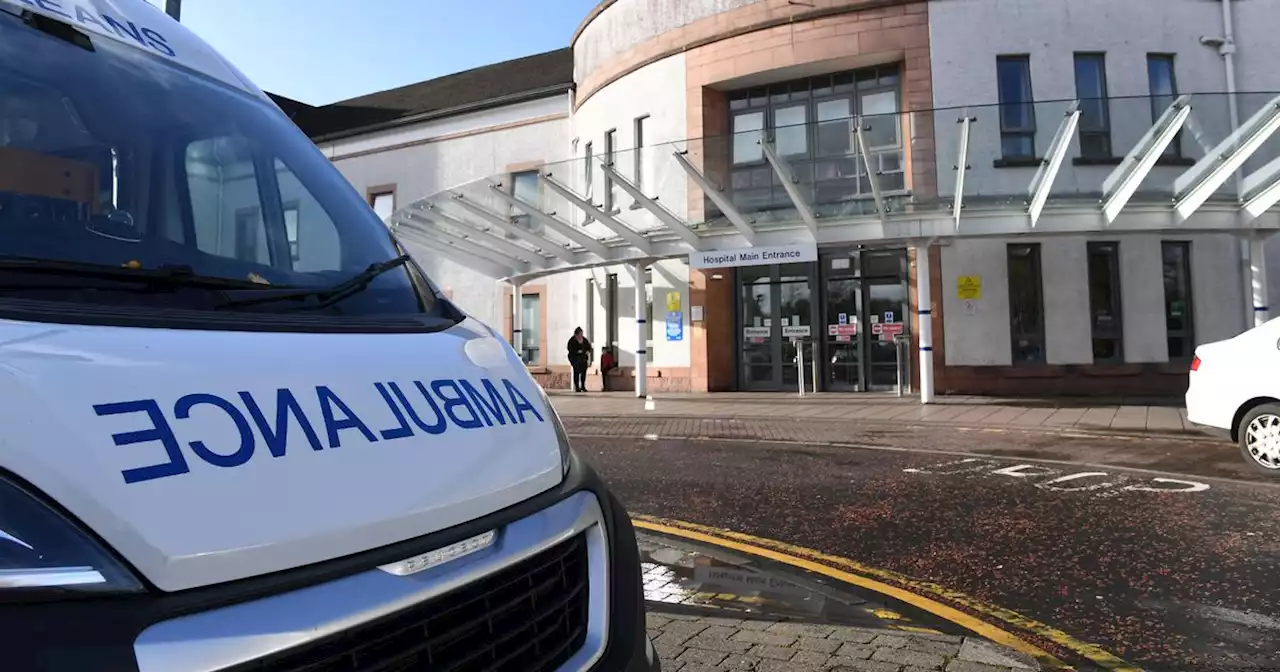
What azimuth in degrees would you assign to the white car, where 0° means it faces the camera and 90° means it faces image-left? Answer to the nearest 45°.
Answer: approximately 270°

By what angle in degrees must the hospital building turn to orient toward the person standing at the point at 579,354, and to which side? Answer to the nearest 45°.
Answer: approximately 90° to its right

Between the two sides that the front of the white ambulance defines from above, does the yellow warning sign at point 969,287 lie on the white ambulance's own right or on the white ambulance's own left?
on the white ambulance's own left

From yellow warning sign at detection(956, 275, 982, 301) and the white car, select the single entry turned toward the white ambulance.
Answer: the yellow warning sign

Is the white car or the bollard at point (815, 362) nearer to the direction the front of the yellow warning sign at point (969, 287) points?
the white car

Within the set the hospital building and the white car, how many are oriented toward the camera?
1

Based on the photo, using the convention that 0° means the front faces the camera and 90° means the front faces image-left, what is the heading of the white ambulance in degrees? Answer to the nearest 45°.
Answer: approximately 315°

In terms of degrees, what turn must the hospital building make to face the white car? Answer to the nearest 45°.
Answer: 0° — it already faces it

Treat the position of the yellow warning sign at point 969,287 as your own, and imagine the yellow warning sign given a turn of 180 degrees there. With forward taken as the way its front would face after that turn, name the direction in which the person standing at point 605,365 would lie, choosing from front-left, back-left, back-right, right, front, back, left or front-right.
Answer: left
